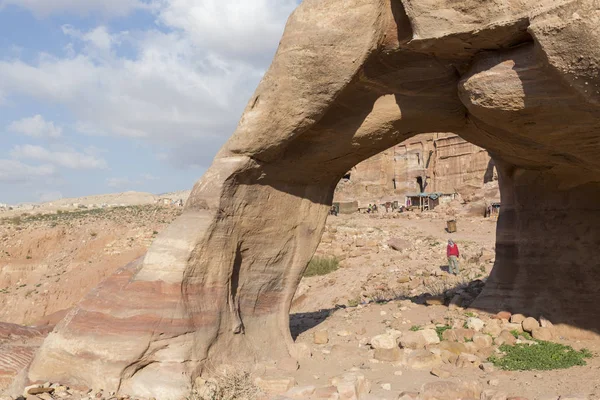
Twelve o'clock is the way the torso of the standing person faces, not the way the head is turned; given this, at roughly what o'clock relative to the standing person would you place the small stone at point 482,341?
The small stone is roughly at 12 o'clock from the standing person.

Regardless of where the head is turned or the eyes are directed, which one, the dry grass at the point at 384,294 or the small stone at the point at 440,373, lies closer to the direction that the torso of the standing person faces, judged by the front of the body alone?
the small stone

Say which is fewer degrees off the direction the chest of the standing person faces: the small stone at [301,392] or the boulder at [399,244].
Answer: the small stone

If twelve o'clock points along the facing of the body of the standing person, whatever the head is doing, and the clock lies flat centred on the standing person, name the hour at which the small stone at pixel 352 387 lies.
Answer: The small stone is roughly at 12 o'clock from the standing person.

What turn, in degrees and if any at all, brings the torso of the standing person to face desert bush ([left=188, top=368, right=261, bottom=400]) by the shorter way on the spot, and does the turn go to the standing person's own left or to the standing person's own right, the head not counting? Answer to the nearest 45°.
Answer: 0° — they already face it

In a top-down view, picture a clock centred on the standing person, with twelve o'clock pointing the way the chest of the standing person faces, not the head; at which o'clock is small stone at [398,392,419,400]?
The small stone is roughly at 12 o'clock from the standing person.

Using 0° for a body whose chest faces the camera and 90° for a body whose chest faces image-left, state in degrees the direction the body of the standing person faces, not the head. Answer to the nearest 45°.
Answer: approximately 0°
